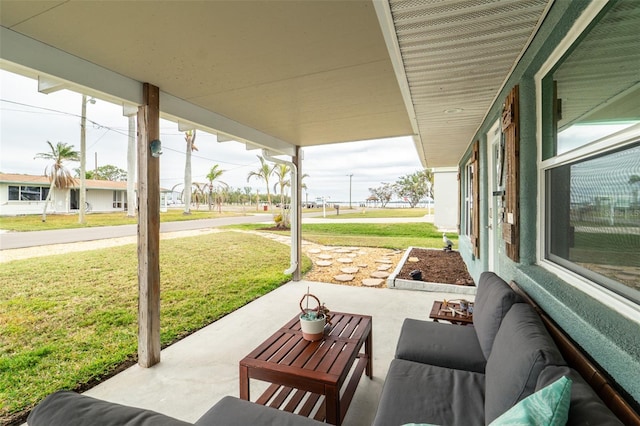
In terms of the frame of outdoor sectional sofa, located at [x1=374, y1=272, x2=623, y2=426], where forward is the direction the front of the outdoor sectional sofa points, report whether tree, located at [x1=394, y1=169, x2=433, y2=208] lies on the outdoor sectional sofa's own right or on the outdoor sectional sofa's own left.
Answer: on the outdoor sectional sofa's own right

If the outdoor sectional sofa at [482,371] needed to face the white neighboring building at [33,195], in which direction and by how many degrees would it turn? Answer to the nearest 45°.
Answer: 0° — it already faces it

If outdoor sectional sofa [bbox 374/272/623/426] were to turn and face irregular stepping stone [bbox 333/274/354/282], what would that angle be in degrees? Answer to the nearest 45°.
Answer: approximately 45° to its right

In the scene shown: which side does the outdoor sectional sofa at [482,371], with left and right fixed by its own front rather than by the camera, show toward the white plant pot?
front

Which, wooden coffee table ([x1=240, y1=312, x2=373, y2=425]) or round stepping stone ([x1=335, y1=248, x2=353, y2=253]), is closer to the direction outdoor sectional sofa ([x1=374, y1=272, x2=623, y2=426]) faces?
the wooden coffee table

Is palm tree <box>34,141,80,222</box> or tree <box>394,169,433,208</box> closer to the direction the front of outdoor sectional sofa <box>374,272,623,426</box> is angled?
the palm tree

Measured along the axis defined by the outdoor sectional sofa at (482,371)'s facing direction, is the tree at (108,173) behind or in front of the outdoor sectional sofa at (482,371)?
in front

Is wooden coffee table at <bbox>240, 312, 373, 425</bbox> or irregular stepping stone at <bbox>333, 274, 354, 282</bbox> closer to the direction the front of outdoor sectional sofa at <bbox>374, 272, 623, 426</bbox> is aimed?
the wooden coffee table

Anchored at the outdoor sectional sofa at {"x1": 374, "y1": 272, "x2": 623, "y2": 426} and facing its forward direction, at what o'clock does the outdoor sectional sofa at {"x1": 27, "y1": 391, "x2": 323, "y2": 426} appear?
the outdoor sectional sofa at {"x1": 27, "y1": 391, "x2": 323, "y2": 426} is roughly at 10 o'clock from the outdoor sectional sofa at {"x1": 374, "y1": 272, "x2": 623, "y2": 426}.

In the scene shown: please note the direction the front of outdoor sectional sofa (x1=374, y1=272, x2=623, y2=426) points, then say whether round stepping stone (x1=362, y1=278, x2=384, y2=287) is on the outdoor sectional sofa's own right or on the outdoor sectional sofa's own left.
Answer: on the outdoor sectional sofa's own right

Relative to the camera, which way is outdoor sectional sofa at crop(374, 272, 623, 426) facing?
to the viewer's left
